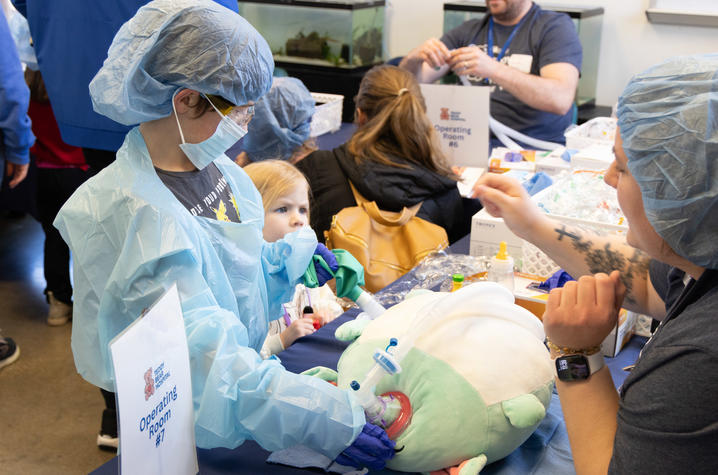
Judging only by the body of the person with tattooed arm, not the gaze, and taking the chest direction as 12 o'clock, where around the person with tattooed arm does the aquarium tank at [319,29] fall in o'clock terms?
The aquarium tank is roughly at 2 o'clock from the person with tattooed arm.

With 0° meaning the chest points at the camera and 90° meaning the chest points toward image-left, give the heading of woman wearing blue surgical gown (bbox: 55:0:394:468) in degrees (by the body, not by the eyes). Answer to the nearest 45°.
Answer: approximately 315°

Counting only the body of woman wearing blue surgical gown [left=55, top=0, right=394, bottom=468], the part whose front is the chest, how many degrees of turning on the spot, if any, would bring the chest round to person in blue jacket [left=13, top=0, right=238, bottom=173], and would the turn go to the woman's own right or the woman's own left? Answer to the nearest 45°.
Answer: approximately 135° to the woman's own left

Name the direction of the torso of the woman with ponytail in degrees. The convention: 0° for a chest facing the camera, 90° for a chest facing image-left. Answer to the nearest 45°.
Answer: approximately 180°

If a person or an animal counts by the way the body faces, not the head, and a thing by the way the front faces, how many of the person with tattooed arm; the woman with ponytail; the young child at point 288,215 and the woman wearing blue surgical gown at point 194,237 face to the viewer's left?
1

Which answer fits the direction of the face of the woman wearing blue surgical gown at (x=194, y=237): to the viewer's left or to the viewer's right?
to the viewer's right

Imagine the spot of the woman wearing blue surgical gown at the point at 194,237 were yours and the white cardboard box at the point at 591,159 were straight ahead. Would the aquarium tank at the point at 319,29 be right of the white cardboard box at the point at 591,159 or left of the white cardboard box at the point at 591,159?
left

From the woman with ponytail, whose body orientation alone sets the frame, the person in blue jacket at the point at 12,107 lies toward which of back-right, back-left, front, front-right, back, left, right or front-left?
left

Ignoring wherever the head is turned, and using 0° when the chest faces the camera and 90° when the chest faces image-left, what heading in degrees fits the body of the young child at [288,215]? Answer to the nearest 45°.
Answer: approximately 315°

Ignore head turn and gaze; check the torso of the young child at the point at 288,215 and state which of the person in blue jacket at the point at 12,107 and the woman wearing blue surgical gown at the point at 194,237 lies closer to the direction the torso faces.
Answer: the woman wearing blue surgical gown

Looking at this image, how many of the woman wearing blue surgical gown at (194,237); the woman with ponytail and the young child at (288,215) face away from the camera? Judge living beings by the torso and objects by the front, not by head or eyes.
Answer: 1

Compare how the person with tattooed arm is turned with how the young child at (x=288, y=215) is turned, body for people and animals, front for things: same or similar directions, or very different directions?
very different directions

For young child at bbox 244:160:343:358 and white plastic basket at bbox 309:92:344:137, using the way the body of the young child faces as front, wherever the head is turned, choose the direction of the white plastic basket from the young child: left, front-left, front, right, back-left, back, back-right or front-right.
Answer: back-left

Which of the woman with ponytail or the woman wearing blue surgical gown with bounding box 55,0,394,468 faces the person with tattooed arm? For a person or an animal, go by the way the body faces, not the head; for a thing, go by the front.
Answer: the woman wearing blue surgical gown

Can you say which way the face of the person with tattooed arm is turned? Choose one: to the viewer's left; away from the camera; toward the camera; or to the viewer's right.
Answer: to the viewer's left

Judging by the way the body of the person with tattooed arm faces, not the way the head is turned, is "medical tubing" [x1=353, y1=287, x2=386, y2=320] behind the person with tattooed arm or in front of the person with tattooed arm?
in front

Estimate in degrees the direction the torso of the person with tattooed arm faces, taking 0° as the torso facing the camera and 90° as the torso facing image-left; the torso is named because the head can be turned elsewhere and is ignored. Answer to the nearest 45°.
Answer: approximately 90°

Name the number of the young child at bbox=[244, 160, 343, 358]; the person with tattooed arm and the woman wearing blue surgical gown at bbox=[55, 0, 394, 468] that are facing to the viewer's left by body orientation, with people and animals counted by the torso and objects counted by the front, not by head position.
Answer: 1
